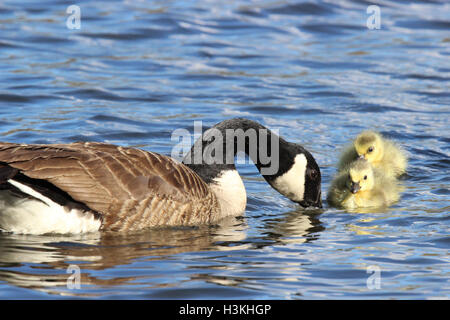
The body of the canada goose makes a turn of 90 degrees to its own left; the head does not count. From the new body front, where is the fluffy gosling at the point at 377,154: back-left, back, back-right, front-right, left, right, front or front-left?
front-right

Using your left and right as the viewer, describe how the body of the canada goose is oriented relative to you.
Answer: facing to the right of the viewer
